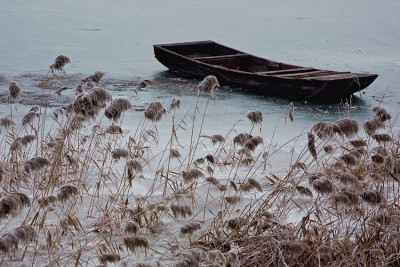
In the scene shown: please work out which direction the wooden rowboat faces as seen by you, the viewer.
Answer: facing the viewer and to the right of the viewer
